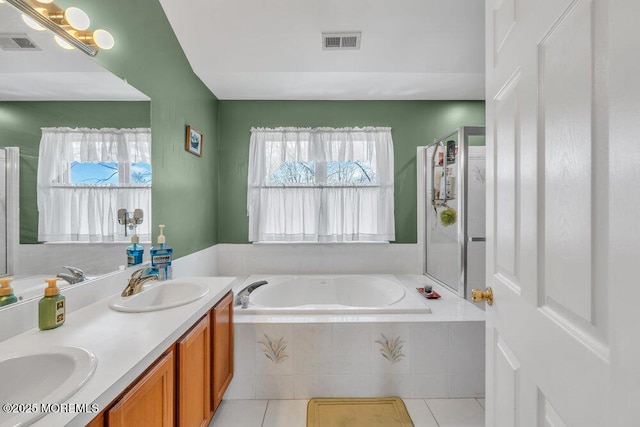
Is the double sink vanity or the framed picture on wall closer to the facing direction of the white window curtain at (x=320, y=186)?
the double sink vanity

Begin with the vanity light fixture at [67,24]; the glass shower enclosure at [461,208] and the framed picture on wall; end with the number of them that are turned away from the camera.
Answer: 0

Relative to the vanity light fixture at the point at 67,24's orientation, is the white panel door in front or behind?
in front

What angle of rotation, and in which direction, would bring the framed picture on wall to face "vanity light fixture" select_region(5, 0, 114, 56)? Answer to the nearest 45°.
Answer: approximately 90° to its right

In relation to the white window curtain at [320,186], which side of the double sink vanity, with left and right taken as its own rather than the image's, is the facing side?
left

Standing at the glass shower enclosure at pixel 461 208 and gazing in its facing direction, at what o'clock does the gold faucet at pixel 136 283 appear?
The gold faucet is roughly at 2 o'clock from the glass shower enclosure.

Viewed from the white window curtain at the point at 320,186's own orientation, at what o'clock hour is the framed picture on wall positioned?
The framed picture on wall is roughly at 2 o'clock from the white window curtain.

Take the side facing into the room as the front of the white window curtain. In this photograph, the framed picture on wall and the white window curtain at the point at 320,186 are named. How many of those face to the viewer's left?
0

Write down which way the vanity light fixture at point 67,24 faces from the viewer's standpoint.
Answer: facing the viewer and to the right of the viewer

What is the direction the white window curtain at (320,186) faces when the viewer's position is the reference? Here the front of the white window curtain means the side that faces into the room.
facing the viewer

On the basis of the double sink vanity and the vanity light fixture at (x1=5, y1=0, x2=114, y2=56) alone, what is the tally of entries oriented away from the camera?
0

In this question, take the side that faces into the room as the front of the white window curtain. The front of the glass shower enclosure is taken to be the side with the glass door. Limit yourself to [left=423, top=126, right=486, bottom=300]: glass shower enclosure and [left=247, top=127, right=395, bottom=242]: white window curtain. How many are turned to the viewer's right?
0
